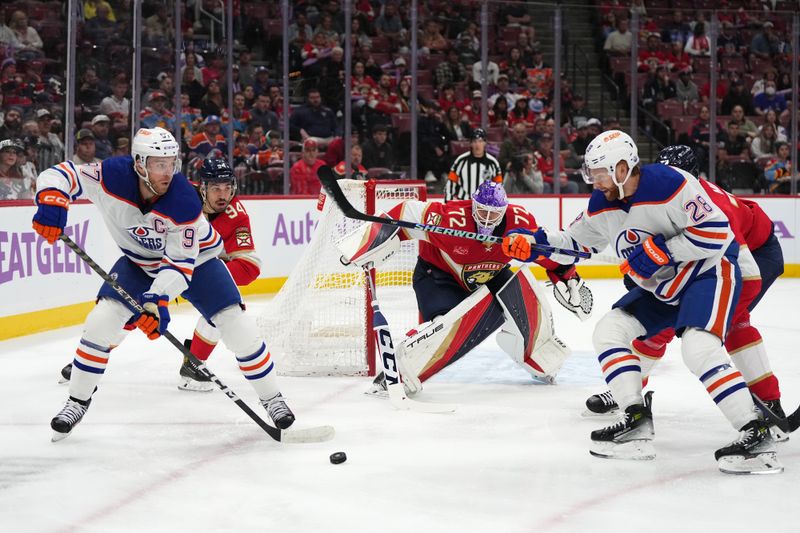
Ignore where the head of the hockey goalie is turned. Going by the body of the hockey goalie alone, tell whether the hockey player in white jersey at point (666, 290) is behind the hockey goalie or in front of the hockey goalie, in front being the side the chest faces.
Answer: in front

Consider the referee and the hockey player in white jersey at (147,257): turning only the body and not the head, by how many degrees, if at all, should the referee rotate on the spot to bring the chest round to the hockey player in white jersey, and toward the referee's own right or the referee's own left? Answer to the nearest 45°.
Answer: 0° — they already face them

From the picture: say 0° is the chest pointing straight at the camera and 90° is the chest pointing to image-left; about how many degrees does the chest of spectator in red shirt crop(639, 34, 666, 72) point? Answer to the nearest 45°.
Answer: approximately 0°

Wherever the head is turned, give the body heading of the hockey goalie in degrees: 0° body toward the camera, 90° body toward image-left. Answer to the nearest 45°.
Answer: approximately 0°

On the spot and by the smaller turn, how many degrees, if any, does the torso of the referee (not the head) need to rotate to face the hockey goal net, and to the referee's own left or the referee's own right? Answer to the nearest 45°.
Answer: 0° — they already face it

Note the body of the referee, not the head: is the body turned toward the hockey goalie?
yes
